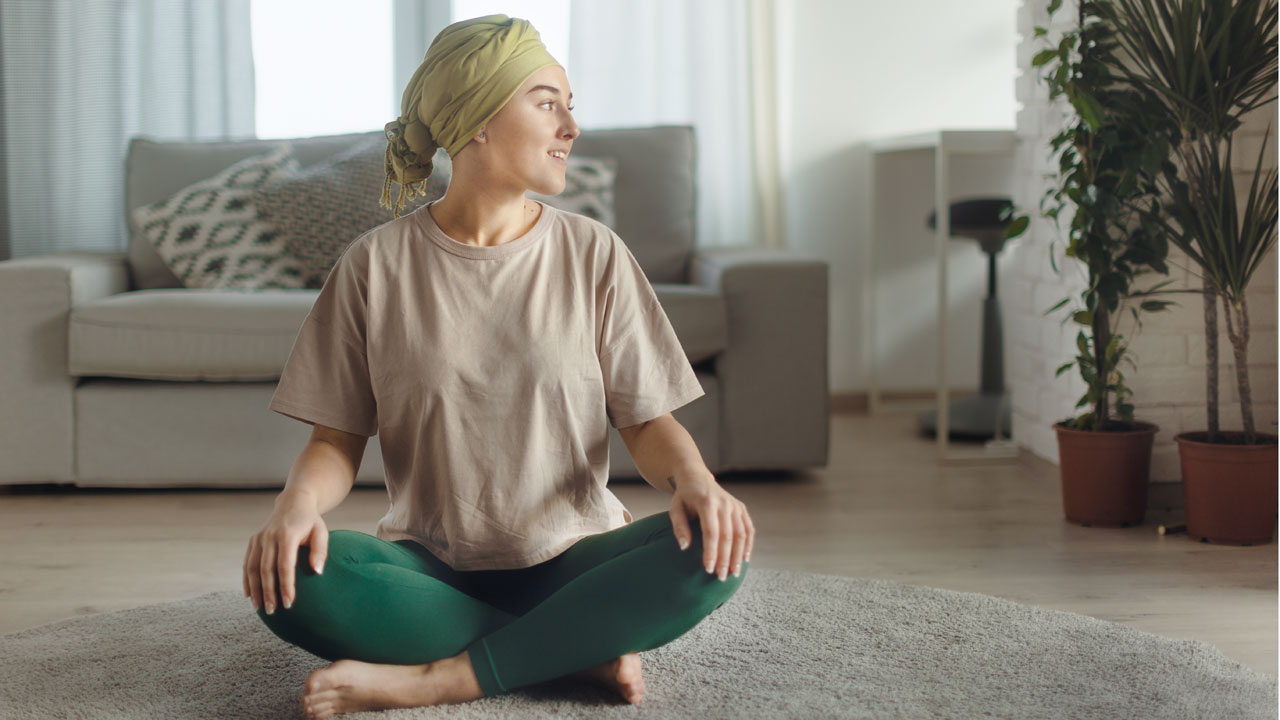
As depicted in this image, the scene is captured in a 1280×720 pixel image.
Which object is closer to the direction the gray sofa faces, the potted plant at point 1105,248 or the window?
the potted plant

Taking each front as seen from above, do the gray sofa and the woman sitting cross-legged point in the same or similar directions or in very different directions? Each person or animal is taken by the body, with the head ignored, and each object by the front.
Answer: same or similar directions

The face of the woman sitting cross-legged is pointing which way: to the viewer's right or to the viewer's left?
to the viewer's right

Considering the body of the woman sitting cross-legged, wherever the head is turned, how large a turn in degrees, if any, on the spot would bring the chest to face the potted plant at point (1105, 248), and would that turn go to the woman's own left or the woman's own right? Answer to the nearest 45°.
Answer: approximately 135° to the woman's own left

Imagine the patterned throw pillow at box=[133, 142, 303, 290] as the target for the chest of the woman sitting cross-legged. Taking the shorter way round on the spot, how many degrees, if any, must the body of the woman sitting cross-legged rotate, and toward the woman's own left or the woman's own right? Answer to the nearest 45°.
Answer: approximately 180°

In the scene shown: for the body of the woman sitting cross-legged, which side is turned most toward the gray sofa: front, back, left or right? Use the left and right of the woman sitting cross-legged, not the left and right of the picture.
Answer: back

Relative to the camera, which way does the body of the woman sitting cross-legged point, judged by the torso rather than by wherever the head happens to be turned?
toward the camera

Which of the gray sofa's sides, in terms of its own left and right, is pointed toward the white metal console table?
left

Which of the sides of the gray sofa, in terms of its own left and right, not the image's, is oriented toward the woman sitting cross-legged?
front

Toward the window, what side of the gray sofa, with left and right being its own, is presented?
back

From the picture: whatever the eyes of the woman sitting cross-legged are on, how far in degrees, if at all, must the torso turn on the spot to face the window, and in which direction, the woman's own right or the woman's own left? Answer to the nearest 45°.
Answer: approximately 180°

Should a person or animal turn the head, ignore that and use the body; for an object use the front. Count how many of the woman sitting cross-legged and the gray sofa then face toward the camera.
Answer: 2
